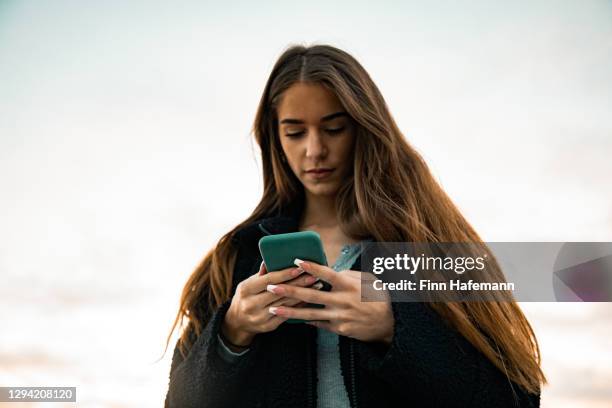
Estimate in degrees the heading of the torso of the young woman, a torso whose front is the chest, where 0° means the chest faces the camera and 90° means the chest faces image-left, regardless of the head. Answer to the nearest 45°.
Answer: approximately 0°
